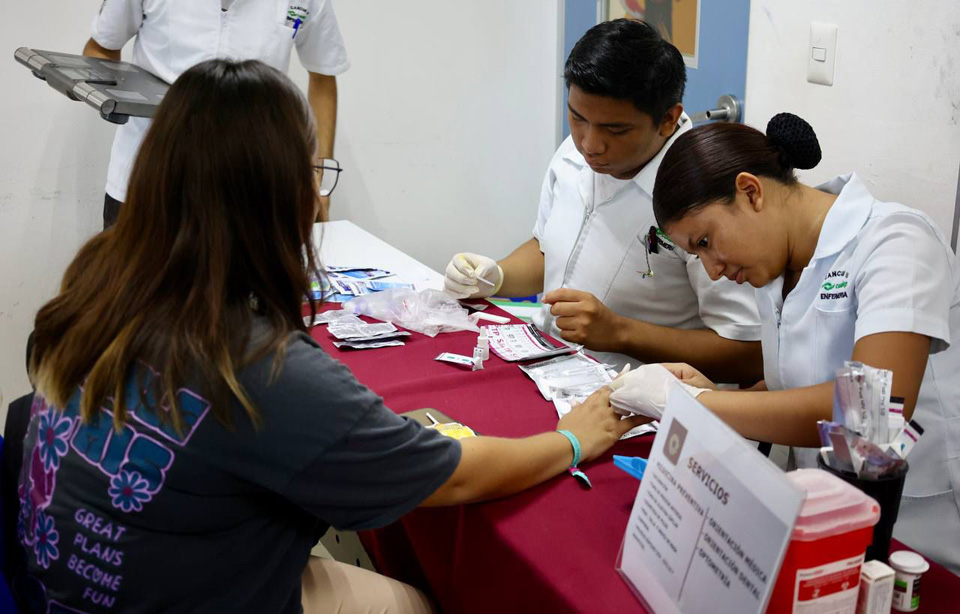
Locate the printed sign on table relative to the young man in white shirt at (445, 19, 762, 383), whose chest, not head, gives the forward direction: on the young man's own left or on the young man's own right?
on the young man's own left

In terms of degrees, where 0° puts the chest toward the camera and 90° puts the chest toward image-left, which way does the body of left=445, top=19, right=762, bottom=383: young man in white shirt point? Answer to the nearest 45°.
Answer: approximately 45°

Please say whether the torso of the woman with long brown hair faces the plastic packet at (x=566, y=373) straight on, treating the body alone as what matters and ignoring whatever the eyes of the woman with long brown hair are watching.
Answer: yes

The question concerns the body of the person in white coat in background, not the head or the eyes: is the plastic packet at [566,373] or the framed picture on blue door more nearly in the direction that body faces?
the plastic packet

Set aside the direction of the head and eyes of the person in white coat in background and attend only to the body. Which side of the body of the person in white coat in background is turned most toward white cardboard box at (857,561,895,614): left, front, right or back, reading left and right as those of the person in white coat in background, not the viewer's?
front

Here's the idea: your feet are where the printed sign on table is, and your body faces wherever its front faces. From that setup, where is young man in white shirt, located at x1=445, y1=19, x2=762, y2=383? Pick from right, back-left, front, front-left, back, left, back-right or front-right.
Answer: back-right

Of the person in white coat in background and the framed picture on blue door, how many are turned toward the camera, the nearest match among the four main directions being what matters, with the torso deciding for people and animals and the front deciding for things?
2

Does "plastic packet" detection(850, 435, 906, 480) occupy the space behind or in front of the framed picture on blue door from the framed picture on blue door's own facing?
in front

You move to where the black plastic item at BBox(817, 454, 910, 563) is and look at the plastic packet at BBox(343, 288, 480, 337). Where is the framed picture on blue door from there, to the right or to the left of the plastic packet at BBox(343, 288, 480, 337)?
right

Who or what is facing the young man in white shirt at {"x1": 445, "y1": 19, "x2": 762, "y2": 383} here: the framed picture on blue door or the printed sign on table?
the framed picture on blue door

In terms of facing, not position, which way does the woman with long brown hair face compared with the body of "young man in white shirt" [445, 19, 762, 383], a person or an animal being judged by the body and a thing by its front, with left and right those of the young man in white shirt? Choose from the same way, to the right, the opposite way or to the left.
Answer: the opposite way

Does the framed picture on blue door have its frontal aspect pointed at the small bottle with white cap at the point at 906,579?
yes

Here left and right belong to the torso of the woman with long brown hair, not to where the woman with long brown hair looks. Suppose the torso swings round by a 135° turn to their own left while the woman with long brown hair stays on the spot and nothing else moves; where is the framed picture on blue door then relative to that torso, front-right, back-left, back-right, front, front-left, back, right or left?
back-right

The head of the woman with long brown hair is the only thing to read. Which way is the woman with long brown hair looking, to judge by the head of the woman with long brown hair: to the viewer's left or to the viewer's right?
to the viewer's right
